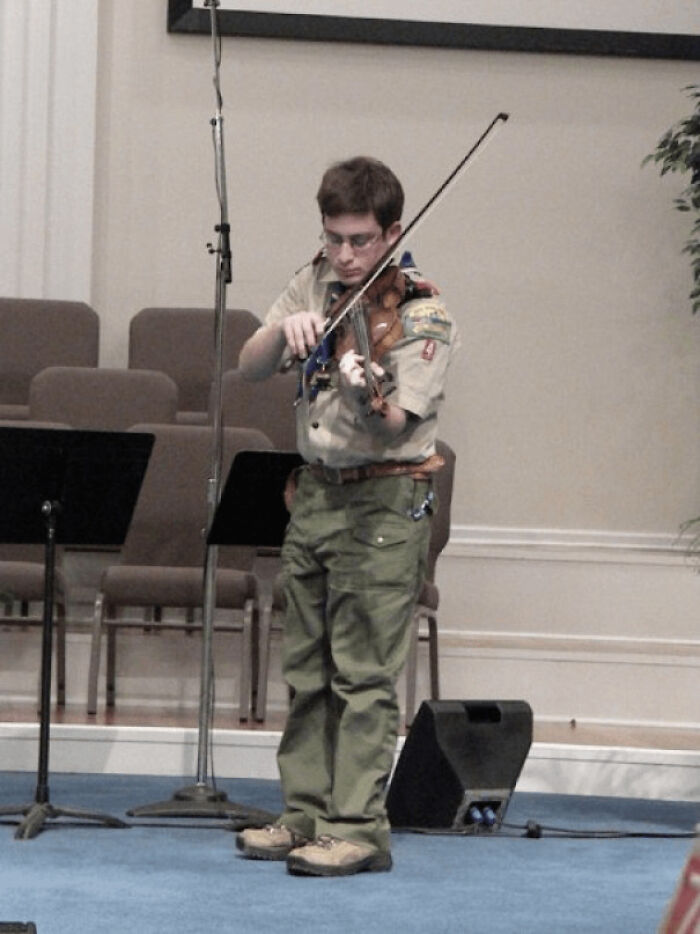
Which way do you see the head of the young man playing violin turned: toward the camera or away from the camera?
toward the camera

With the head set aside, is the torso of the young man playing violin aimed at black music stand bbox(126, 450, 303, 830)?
no

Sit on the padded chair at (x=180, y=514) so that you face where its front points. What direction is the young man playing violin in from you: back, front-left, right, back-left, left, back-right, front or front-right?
front

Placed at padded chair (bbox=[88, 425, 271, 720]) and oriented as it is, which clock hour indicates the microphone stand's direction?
The microphone stand is roughly at 12 o'clock from the padded chair.

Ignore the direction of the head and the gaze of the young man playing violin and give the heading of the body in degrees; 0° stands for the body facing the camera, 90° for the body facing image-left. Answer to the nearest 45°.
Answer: approximately 45°

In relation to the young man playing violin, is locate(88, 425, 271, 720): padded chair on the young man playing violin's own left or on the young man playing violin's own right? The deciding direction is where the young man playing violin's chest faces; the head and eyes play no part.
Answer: on the young man playing violin's own right

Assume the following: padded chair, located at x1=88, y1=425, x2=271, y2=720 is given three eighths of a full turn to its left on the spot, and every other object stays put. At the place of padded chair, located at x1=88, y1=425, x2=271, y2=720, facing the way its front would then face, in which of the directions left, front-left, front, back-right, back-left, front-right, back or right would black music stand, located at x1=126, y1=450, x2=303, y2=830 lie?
back-right

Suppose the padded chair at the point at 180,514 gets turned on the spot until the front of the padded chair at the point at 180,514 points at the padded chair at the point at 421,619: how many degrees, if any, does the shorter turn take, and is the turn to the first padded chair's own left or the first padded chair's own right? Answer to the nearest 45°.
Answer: approximately 45° to the first padded chair's own left

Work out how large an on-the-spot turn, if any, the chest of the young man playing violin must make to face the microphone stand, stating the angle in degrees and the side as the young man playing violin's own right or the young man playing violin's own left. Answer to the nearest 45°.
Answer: approximately 90° to the young man playing violin's own right

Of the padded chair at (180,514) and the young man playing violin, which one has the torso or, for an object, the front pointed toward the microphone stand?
the padded chair

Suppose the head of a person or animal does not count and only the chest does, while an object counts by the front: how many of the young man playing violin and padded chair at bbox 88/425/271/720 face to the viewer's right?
0

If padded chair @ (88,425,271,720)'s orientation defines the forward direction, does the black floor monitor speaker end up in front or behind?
in front

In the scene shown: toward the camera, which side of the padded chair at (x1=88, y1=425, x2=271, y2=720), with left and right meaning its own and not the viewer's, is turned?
front

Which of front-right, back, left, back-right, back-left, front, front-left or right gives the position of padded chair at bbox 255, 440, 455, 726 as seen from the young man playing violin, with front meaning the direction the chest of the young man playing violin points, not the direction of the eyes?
back-right
